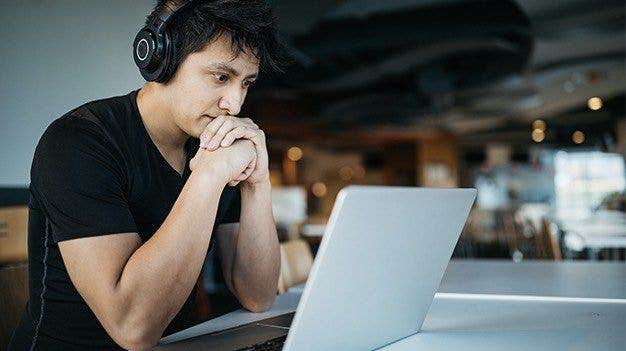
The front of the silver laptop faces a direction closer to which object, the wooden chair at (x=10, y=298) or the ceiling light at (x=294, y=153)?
the wooden chair

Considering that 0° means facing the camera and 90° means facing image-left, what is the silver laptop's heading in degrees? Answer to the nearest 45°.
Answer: approximately 135°

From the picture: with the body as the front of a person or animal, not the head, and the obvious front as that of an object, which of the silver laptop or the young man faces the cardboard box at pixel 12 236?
the silver laptop

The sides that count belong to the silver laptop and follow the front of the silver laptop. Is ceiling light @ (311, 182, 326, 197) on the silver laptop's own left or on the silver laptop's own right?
on the silver laptop's own right

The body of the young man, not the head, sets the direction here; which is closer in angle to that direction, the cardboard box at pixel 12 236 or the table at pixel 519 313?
the table

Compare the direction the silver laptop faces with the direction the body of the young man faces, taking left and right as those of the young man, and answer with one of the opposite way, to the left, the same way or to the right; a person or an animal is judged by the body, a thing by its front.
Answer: the opposite way

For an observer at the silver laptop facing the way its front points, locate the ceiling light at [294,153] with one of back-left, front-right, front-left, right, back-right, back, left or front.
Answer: front-right
